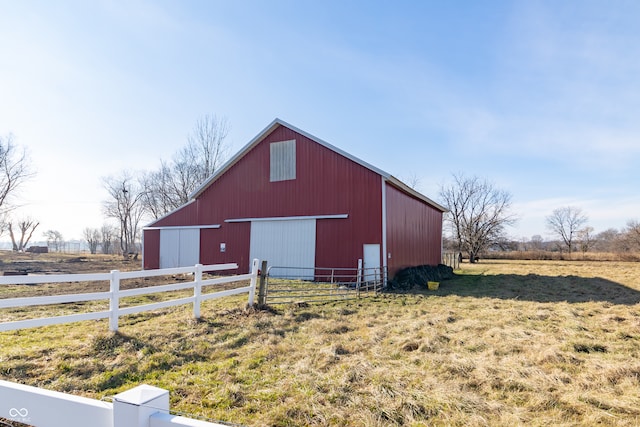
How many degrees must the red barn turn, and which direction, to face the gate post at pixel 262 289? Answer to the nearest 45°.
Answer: approximately 45° to its left

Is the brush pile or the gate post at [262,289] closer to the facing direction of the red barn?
the gate post

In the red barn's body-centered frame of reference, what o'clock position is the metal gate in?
The metal gate is roughly at 10 o'clock from the red barn.

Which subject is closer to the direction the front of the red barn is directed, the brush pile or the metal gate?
the metal gate

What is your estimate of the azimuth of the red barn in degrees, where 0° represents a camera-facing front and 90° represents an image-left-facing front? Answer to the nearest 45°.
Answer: approximately 45°
